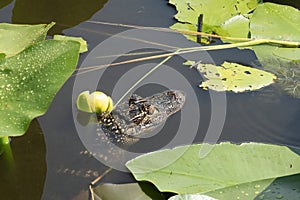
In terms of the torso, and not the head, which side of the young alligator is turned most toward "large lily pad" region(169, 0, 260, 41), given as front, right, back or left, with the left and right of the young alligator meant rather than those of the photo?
front

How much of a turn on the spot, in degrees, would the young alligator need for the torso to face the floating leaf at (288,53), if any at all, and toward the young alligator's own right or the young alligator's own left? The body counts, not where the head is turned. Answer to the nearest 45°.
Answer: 0° — it already faces it

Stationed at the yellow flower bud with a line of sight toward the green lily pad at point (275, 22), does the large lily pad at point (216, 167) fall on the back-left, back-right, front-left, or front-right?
front-right

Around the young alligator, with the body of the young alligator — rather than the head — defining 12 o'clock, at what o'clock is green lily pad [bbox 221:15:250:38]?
The green lily pad is roughly at 12 o'clock from the young alligator.

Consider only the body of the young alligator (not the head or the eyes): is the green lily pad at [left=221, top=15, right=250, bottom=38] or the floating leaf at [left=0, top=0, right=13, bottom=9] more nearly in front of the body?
the green lily pad

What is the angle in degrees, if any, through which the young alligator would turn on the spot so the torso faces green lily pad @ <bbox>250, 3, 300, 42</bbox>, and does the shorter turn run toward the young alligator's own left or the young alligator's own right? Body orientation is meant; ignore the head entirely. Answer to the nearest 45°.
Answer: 0° — it already faces it

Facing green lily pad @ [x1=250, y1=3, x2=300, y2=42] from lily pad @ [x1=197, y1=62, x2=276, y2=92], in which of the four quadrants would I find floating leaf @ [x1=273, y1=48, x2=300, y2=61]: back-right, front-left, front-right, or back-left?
front-right

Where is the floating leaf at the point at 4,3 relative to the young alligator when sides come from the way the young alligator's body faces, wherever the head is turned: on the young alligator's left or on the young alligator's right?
on the young alligator's left

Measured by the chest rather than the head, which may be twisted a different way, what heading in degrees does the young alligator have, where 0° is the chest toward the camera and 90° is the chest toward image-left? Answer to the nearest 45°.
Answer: approximately 225°
